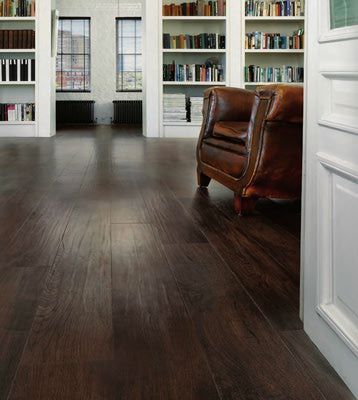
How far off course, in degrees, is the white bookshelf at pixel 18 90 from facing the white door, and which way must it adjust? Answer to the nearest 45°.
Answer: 0° — it already faces it

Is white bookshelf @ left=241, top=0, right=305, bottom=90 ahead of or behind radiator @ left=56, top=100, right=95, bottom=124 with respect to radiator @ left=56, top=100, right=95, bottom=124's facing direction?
ahead

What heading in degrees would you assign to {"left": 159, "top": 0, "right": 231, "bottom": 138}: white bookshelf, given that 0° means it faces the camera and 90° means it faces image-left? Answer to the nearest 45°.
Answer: approximately 0°

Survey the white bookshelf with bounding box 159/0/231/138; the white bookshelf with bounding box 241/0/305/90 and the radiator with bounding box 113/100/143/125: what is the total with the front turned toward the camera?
3

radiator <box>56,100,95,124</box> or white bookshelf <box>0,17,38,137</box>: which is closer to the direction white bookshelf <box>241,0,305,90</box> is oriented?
the white bookshelf

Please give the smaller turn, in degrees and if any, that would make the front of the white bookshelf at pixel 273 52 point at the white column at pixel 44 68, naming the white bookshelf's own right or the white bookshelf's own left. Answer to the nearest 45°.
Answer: approximately 90° to the white bookshelf's own right

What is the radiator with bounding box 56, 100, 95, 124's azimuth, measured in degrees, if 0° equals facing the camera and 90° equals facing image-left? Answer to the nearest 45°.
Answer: approximately 0°

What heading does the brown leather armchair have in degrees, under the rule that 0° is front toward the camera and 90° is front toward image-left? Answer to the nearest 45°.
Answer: approximately 45°
